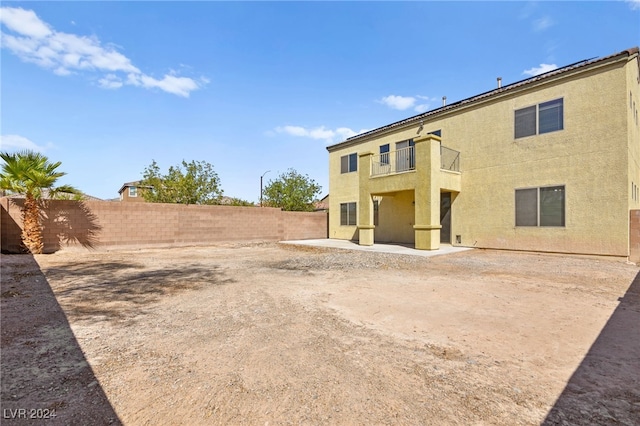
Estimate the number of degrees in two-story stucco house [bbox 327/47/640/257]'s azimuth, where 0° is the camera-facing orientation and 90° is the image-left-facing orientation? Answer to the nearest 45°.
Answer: approximately 225°

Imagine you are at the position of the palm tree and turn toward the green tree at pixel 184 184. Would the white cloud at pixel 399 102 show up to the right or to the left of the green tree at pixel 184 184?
right

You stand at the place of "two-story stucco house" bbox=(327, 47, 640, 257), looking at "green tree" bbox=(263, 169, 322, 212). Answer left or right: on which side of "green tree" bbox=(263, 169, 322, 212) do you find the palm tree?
left

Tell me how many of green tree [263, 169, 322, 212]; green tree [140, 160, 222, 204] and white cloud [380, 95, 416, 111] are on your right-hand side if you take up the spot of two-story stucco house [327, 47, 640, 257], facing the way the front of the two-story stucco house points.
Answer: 0

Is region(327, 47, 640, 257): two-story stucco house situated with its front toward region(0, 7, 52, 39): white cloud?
no

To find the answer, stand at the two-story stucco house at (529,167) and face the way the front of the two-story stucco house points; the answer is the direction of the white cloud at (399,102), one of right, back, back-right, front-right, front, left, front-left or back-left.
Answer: left

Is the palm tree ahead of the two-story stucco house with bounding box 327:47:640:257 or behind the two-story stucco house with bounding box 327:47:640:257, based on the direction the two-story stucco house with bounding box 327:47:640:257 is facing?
behind

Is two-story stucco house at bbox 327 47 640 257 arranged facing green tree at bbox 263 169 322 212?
no

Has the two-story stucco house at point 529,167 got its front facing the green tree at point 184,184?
no

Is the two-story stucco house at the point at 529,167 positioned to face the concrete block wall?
no
